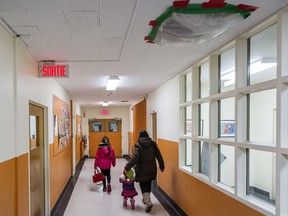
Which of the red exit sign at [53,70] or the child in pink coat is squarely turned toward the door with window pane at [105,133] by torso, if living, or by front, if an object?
the child in pink coat

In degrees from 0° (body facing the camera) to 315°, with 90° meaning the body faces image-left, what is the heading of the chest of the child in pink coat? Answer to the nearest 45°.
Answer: approximately 180°

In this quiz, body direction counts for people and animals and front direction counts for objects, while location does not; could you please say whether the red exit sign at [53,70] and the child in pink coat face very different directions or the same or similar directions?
very different directions

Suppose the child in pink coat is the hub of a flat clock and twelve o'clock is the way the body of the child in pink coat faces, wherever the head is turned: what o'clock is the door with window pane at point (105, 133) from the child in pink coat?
The door with window pane is roughly at 12 o'clock from the child in pink coat.

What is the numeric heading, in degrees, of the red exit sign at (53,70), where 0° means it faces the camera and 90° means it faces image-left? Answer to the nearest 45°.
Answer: approximately 0°

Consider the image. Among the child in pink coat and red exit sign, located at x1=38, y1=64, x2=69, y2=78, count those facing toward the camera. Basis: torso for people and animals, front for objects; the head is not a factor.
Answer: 1
